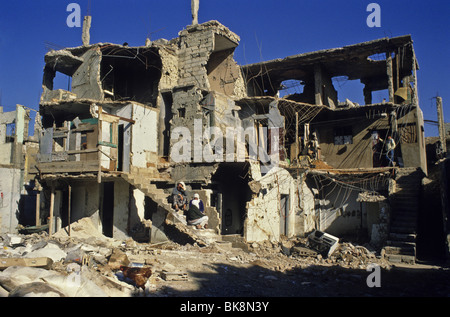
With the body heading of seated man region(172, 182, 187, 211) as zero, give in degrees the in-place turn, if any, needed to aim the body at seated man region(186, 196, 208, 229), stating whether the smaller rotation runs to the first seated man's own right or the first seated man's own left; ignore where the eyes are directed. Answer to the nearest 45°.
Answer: approximately 90° to the first seated man's own left

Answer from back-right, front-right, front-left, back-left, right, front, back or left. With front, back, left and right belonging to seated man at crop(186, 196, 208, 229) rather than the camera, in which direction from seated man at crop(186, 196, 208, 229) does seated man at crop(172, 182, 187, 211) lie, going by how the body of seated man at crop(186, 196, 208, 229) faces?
back

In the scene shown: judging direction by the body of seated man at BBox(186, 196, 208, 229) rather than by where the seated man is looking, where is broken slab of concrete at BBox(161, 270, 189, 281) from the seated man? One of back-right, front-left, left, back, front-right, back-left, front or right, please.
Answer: front-right

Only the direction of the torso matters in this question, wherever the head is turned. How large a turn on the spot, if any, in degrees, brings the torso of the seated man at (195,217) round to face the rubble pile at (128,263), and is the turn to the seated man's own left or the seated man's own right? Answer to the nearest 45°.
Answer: approximately 90° to the seated man's own right

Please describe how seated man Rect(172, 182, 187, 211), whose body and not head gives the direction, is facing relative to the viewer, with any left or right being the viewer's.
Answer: facing the viewer and to the right of the viewer

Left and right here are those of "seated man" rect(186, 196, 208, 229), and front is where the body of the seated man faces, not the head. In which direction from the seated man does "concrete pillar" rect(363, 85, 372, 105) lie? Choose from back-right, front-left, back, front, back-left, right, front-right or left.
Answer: left

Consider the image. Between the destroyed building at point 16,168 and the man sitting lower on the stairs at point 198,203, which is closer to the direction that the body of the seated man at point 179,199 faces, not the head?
the man sitting lower on the stairs

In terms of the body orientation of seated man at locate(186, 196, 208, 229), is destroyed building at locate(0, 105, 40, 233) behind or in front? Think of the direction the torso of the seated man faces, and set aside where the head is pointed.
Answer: behind

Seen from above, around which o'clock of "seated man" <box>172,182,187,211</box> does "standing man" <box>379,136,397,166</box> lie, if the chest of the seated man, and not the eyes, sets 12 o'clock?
The standing man is roughly at 10 o'clock from the seated man.

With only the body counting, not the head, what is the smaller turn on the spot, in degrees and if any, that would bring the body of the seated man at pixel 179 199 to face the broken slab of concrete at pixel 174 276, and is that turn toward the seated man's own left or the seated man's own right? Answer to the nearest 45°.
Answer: approximately 45° to the seated man's own right

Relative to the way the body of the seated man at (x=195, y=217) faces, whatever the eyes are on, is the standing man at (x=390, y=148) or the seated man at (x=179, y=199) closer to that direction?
the standing man

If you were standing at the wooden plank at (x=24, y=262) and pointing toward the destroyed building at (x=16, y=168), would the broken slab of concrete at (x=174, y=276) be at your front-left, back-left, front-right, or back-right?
back-right
